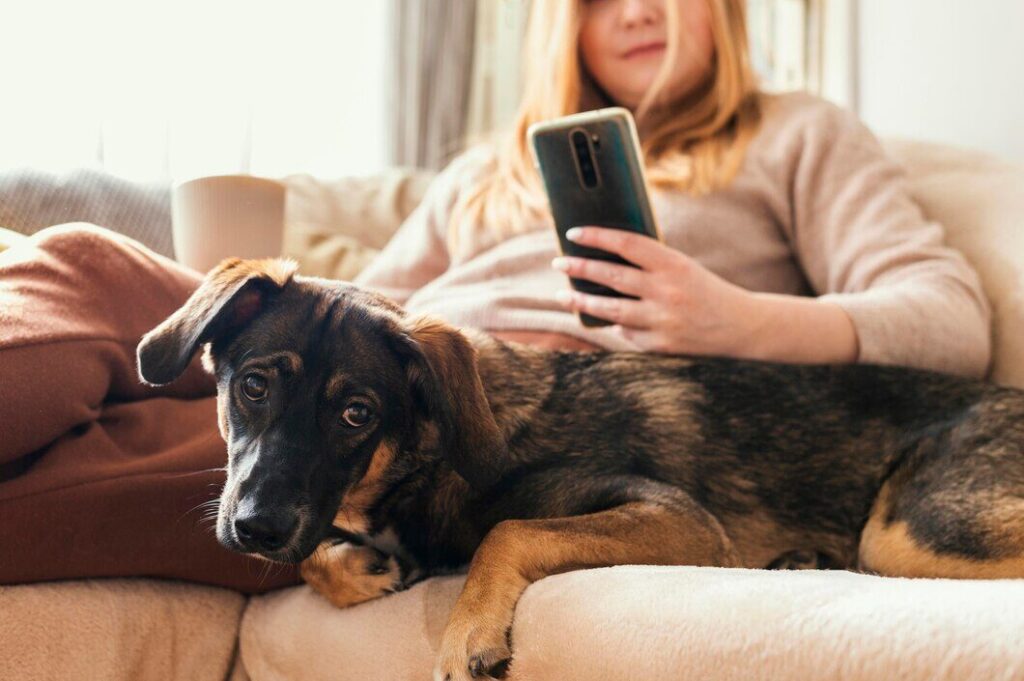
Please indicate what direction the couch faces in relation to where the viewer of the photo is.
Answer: facing the viewer

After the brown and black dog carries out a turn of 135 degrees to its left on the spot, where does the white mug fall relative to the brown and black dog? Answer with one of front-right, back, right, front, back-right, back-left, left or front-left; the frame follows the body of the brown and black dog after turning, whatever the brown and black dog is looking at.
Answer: back

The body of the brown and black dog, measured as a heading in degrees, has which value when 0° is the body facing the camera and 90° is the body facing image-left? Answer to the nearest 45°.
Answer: approximately 90°

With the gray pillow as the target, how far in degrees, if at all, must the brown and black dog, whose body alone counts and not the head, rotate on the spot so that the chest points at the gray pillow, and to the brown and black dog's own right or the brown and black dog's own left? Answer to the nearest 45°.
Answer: approximately 45° to the brown and black dog's own right
